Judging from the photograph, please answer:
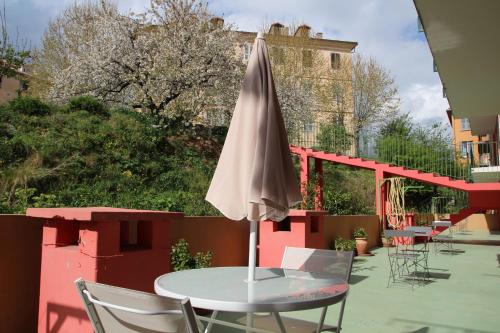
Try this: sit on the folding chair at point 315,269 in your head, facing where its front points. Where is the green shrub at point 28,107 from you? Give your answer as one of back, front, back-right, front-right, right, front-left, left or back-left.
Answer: right

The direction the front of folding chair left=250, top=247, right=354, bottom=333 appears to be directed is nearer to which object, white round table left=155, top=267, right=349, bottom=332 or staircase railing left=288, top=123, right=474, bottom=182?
the white round table

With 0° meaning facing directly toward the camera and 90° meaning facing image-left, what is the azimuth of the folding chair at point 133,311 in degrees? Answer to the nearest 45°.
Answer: approximately 225°

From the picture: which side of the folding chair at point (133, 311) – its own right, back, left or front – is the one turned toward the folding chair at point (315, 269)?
front

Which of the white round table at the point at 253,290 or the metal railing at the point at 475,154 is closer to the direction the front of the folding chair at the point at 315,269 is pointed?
the white round table

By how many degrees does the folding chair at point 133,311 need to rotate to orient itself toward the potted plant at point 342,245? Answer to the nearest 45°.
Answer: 0° — it already faces it

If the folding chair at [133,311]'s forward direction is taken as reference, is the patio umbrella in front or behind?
in front

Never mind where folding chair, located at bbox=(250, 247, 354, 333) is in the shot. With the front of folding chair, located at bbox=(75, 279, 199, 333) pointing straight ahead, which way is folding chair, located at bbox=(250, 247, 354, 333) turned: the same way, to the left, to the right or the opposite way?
the opposite way

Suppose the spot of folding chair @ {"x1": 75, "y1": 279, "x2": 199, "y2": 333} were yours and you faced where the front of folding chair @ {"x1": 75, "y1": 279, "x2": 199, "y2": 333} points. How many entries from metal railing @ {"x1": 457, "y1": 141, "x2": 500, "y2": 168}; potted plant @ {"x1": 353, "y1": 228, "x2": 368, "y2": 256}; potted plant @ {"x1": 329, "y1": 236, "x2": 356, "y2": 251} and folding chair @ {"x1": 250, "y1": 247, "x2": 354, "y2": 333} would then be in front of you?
4

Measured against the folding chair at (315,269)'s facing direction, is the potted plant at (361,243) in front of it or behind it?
behind

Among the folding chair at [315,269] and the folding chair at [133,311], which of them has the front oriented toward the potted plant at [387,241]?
the folding chair at [133,311]

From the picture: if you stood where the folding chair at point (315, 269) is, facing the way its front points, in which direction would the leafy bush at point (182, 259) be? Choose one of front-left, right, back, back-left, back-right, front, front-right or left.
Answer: right

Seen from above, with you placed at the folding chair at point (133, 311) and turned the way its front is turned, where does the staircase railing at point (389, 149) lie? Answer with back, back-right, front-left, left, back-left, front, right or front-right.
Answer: front
